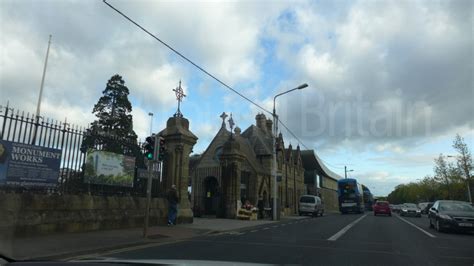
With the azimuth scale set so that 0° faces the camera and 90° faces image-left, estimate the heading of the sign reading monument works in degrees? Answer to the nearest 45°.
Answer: approximately 315°

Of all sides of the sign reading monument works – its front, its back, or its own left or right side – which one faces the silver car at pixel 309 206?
left

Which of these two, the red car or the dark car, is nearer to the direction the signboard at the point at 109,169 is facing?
the dark car

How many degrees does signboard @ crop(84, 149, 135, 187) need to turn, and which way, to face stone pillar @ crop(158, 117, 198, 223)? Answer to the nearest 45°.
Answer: approximately 90° to its left

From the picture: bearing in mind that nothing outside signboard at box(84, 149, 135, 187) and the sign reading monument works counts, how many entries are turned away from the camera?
0

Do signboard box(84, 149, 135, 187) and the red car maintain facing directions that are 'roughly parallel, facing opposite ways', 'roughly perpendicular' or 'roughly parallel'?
roughly perpendicular

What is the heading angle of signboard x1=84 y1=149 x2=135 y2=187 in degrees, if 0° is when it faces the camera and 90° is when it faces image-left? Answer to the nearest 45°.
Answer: approximately 315°

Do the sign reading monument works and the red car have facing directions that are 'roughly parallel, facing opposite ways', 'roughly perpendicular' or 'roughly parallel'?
roughly perpendicular
